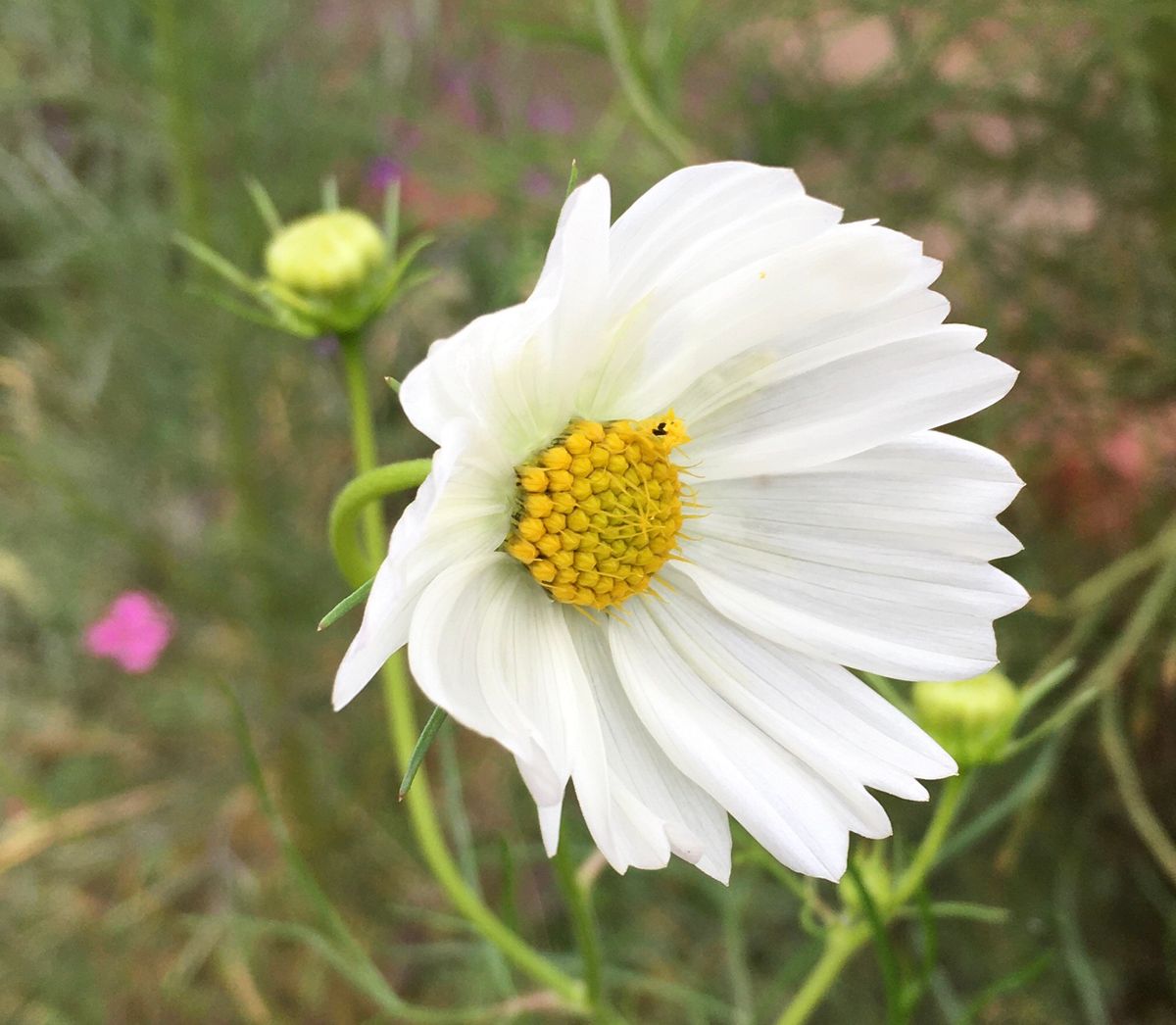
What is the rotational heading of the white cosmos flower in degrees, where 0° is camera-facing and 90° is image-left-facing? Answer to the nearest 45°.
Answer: approximately 315°
